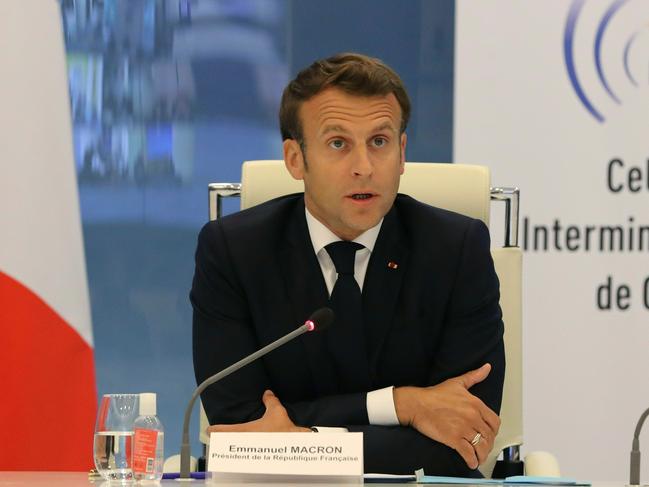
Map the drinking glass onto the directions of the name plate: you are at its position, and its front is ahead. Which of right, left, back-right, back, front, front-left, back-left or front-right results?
back-right

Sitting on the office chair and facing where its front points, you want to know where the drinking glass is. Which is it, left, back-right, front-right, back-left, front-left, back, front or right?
front-right

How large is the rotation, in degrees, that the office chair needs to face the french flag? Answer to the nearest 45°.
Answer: approximately 135° to its right

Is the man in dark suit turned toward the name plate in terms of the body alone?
yes

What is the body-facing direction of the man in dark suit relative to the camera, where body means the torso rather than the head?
toward the camera

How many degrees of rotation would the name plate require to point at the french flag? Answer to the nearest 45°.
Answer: approximately 135° to its right

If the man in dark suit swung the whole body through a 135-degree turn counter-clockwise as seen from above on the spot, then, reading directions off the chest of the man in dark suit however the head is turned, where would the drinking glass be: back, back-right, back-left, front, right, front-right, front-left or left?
back

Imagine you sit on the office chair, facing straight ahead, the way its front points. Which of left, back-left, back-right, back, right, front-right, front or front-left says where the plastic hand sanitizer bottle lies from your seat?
front-right

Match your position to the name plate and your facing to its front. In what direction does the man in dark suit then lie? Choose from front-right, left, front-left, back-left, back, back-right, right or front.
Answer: back

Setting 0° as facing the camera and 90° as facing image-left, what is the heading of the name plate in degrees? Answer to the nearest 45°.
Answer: approximately 0°

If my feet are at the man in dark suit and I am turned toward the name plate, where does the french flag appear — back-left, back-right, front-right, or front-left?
back-right

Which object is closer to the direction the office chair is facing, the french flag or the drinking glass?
the drinking glass

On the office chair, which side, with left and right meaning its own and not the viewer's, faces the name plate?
front

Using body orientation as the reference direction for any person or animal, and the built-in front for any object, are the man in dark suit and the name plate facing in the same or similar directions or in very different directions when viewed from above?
same or similar directions

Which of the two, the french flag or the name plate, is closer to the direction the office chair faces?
the name plate
